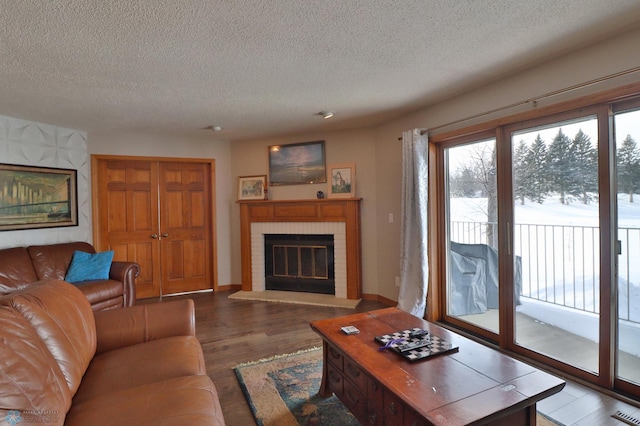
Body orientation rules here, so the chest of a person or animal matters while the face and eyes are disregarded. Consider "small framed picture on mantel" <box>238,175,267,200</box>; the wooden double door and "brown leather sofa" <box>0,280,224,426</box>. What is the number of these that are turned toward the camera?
2

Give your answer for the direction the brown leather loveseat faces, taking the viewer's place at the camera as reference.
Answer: facing the viewer and to the right of the viewer

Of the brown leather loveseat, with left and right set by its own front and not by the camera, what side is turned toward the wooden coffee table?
front

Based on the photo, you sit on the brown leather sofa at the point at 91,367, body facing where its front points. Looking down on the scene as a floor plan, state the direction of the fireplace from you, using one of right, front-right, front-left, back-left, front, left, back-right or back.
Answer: front-left

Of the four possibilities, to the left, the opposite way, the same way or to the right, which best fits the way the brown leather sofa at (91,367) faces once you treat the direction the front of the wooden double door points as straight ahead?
to the left

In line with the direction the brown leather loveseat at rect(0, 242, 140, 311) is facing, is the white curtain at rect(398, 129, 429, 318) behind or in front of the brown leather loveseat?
in front

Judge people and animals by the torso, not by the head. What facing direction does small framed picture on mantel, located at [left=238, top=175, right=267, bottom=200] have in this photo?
toward the camera

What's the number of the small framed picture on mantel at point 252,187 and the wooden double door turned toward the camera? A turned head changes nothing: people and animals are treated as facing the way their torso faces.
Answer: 2

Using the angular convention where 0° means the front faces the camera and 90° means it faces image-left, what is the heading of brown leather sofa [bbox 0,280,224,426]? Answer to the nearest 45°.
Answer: approximately 270°

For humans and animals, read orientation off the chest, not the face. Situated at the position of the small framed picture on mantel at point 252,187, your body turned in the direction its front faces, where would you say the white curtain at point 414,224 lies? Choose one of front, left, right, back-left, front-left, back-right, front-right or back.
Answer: front-left

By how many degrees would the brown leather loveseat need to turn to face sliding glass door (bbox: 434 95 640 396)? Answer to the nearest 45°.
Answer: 0° — it already faces it
